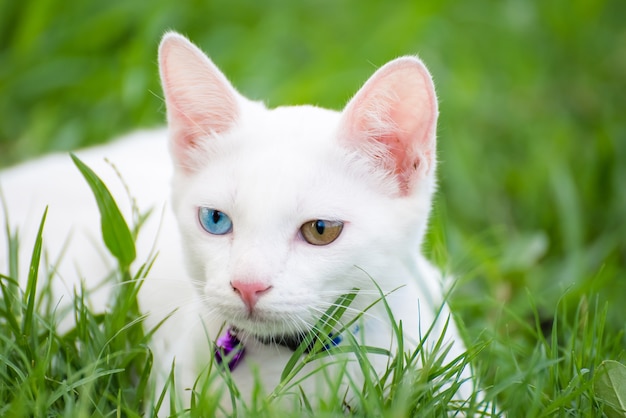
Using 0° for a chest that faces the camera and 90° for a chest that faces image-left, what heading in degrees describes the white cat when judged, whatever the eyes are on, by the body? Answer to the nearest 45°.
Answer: approximately 315°
